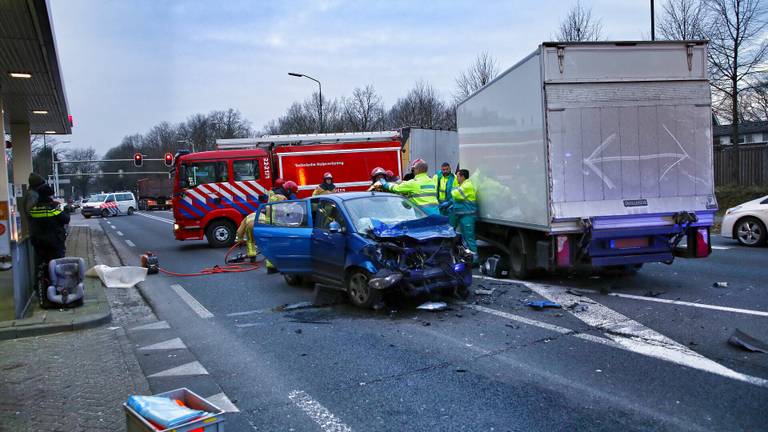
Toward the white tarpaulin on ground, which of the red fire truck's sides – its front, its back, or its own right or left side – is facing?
left

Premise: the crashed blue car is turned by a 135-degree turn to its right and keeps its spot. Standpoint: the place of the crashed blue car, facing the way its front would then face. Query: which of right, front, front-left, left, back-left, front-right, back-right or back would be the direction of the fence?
back-right

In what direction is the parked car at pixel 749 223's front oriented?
to the viewer's left

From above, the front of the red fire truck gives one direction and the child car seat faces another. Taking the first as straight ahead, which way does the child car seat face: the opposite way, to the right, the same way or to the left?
to the left

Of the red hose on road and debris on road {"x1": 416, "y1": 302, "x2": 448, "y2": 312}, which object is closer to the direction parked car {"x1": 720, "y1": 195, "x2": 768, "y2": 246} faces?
the red hose on road

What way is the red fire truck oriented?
to the viewer's left

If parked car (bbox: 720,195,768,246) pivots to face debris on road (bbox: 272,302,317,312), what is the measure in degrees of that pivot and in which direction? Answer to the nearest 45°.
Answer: approximately 45° to its left

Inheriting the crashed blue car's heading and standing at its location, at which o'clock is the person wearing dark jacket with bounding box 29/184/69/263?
The person wearing dark jacket is roughly at 5 o'clock from the crashed blue car.

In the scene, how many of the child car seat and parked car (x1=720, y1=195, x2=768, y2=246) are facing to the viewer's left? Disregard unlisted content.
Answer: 1

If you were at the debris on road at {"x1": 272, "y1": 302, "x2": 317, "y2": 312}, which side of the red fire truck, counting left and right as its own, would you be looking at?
left

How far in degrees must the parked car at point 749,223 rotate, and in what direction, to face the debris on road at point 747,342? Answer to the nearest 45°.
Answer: approximately 90° to its left

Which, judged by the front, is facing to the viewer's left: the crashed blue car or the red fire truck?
the red fire truck

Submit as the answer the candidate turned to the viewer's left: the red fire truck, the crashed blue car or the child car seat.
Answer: the red fire truck
